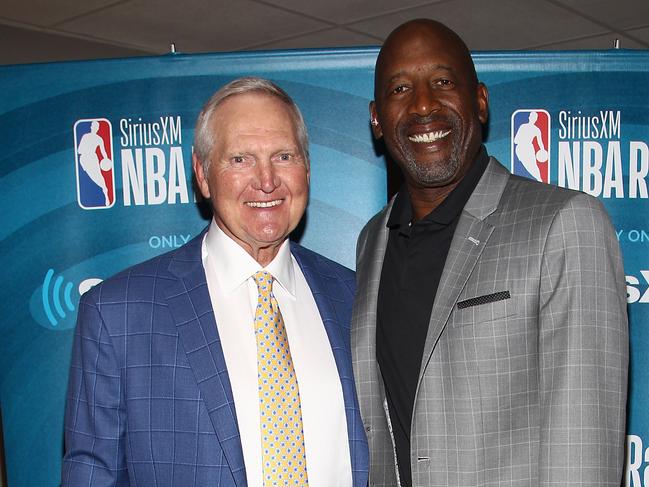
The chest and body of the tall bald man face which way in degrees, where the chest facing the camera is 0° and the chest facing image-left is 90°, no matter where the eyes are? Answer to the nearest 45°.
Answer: approximately 45°
